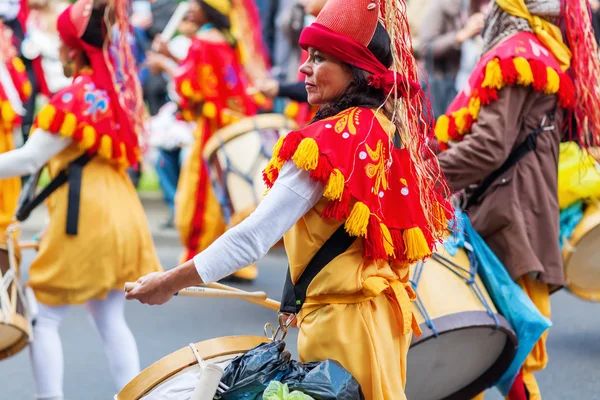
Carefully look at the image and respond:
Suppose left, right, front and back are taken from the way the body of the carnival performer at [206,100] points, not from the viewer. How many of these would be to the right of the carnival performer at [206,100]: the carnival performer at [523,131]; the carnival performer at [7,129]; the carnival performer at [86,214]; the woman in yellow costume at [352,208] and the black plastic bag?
0

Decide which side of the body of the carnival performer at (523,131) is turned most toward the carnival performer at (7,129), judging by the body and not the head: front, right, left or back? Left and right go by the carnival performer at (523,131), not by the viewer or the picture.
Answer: front

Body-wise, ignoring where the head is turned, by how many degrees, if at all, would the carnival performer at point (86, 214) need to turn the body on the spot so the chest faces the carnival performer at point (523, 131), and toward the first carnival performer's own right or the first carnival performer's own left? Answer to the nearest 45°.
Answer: approximately 180°

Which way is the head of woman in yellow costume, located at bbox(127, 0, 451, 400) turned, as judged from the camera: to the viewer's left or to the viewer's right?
to the viewer's left

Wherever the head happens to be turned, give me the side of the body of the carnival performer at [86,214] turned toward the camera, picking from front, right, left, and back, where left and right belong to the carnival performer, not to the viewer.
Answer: left

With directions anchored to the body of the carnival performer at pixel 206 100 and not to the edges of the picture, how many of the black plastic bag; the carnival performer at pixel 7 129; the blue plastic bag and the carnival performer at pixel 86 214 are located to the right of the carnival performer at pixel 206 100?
0

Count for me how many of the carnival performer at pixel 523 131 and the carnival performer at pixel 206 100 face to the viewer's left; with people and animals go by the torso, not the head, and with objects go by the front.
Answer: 2

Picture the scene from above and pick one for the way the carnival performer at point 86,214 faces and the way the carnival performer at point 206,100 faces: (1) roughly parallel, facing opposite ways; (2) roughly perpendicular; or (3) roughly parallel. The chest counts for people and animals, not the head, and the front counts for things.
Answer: roughly parallel

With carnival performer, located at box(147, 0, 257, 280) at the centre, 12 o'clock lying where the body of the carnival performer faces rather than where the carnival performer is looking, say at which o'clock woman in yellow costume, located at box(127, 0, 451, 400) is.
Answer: The woman in yellow costume is roughly at 9 o'clock from the carnival performer.

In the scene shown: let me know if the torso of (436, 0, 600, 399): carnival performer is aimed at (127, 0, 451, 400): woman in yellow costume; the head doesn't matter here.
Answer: no

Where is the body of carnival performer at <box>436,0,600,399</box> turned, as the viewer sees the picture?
to the viewer's left

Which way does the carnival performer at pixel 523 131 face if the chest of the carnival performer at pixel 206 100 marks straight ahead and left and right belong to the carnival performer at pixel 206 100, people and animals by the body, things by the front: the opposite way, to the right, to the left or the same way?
the same way

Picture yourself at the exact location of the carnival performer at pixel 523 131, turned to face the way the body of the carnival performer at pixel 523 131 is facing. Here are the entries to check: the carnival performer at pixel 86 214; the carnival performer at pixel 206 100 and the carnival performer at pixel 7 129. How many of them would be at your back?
0

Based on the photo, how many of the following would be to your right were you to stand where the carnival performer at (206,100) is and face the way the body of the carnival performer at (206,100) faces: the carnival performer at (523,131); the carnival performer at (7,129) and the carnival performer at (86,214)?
0

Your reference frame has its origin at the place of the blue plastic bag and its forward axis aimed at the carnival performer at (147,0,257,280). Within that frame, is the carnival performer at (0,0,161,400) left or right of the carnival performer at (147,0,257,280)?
left

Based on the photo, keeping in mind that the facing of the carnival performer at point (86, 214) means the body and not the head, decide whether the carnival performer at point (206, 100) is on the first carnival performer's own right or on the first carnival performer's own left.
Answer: on the first carnival performer's own right

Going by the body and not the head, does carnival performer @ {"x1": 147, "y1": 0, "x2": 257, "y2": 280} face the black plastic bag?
no

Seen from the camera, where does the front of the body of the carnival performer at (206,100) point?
to the viewer's left
